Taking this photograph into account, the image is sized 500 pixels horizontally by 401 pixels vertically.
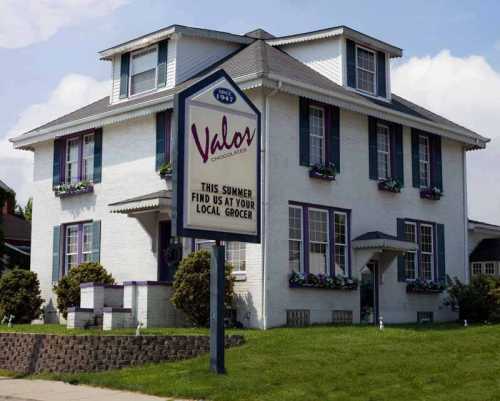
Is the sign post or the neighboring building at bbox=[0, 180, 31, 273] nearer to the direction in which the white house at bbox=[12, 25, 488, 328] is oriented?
the sign post

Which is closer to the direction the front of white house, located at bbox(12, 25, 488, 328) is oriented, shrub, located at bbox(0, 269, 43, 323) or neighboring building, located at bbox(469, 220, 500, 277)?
the shrub

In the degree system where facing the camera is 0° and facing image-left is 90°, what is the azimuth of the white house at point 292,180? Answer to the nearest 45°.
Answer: approximately 45°

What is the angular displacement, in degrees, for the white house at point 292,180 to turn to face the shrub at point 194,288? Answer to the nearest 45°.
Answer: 0° — it already faces it

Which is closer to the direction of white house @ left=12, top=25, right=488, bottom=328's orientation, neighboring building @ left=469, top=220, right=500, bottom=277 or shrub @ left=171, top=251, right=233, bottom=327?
the shrub

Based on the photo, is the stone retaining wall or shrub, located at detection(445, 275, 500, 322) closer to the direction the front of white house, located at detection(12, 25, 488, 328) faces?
the stone retaining wall

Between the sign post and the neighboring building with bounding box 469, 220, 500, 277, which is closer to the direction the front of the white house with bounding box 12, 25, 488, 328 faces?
the sign post

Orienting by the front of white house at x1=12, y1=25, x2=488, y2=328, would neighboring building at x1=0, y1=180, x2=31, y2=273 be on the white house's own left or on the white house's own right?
on the white house's own right
